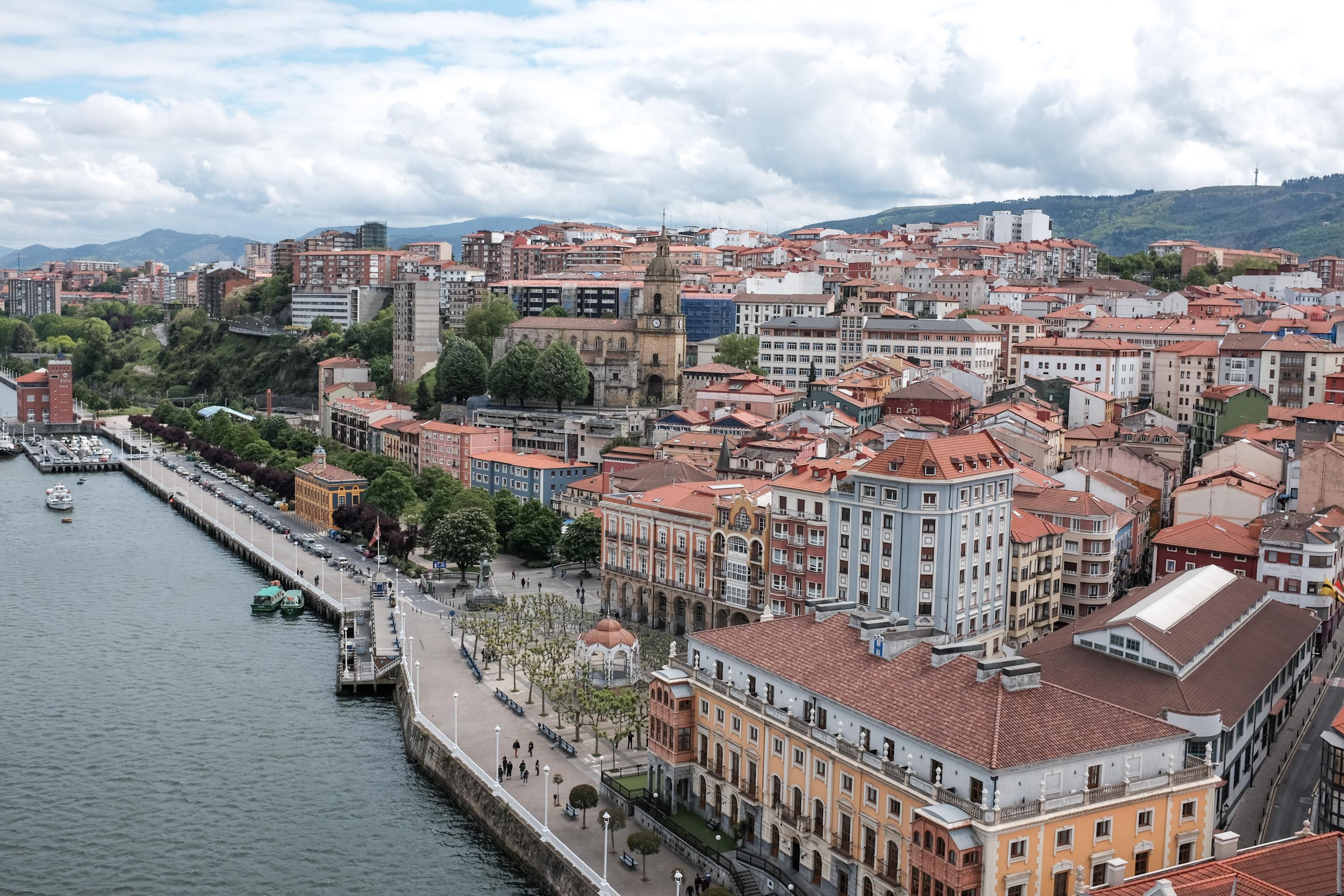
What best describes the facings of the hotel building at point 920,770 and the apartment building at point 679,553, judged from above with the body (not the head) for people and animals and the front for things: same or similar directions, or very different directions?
same or similar directions

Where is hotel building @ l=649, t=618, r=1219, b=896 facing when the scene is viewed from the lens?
facing the viewer and to the left of the viewer

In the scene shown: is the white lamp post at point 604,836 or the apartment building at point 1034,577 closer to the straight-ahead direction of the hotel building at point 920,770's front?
the white lamp post

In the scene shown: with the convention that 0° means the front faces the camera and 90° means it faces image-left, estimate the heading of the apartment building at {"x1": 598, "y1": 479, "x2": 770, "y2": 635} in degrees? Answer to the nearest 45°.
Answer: approximately 45°

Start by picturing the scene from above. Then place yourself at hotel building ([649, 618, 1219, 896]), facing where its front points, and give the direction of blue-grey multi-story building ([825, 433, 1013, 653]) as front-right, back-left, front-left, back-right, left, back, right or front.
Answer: back-right

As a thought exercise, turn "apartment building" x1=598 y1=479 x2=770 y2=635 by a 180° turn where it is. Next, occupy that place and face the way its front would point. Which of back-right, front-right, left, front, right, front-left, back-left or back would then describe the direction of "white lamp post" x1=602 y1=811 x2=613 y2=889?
back-right

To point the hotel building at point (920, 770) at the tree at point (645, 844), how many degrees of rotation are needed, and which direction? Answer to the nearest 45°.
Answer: approximately 45° to its right

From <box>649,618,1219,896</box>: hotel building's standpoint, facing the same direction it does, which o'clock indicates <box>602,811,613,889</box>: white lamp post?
The white lamp post is roughly at 2 o'clock from the hotel building.

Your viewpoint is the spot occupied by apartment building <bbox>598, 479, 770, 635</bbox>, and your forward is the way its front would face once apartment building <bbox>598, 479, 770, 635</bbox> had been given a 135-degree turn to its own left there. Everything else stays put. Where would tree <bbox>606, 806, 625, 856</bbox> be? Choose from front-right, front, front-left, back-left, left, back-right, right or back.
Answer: right

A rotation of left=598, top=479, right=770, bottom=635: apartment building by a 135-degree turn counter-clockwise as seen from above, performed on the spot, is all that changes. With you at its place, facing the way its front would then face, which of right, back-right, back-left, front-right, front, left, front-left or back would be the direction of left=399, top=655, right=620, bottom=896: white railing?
right

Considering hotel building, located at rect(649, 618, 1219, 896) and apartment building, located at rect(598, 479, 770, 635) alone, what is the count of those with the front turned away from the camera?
0

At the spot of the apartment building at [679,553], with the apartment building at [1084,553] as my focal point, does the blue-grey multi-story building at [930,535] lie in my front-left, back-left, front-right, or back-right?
front-right

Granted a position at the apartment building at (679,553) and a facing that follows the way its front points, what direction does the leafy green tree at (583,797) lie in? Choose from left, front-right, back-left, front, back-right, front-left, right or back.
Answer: front-left

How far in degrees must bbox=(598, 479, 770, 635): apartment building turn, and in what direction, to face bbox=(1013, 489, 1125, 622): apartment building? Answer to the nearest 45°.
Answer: approximately 135° to its left
